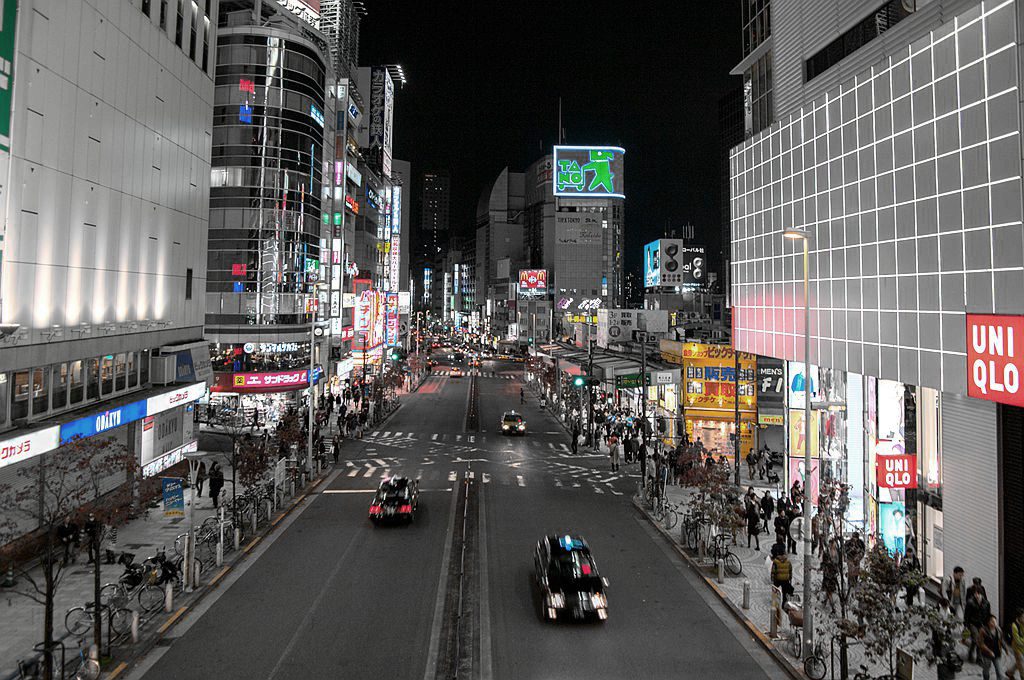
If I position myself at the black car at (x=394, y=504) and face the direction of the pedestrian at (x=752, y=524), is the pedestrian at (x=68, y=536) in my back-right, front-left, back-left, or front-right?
back-right

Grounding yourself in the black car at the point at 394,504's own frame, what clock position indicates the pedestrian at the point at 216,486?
The pedestrian is roughly at 10 o'clock from the black car.

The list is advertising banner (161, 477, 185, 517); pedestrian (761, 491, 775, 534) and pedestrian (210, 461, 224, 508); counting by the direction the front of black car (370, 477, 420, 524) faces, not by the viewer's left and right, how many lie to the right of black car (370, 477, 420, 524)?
1

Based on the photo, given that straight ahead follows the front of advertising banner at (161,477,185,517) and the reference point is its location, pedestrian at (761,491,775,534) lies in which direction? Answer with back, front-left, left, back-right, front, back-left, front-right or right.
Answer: left

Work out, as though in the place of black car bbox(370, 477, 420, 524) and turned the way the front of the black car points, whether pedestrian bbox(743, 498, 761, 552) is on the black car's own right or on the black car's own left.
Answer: on the black car's own right

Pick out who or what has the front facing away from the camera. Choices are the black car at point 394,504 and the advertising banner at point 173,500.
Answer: the black car

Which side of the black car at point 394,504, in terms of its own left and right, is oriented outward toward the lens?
back

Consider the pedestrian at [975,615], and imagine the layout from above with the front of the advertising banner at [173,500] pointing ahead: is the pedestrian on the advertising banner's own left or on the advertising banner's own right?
on the advertising banner's own left

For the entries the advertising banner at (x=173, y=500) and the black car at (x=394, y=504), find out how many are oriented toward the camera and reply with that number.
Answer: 1

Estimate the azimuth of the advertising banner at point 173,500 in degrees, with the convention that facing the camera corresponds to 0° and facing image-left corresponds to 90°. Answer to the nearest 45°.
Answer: approximately 0°

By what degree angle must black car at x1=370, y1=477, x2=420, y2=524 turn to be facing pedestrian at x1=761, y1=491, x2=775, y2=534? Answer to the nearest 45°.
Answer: approximately 90° to its right

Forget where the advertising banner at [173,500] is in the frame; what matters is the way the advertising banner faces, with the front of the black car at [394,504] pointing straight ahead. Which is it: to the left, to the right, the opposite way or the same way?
the opposite way
